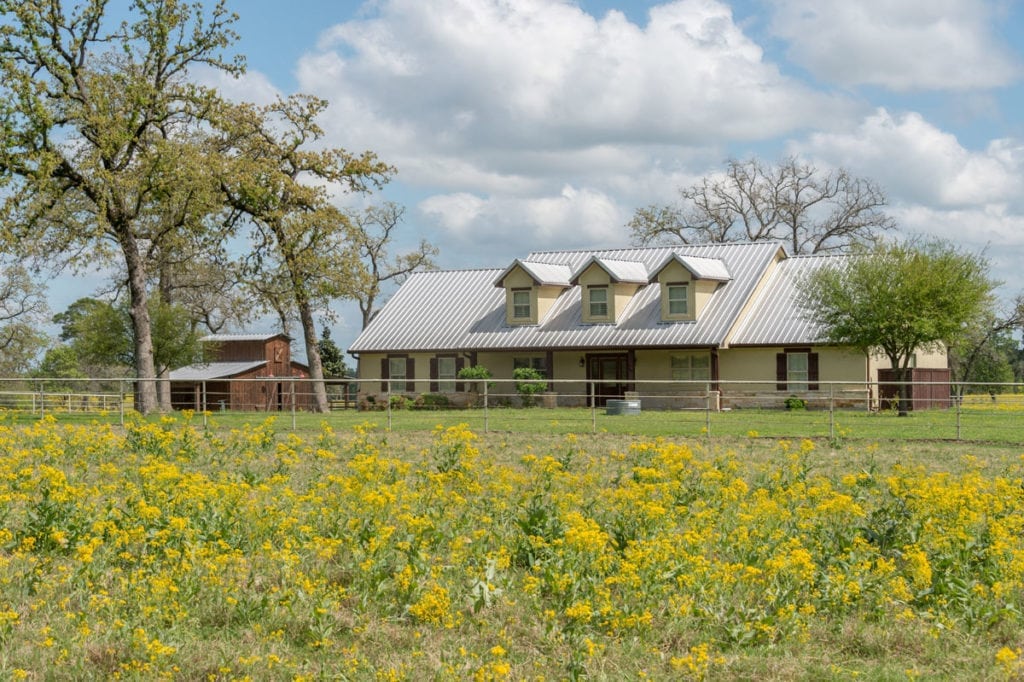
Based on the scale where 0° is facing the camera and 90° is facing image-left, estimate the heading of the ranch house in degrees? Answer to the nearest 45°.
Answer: approximately 45°

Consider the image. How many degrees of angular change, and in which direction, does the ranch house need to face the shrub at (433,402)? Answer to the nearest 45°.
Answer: approximately 45° to its right

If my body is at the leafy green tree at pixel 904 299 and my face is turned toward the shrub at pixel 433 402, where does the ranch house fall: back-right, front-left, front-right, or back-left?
front-right
